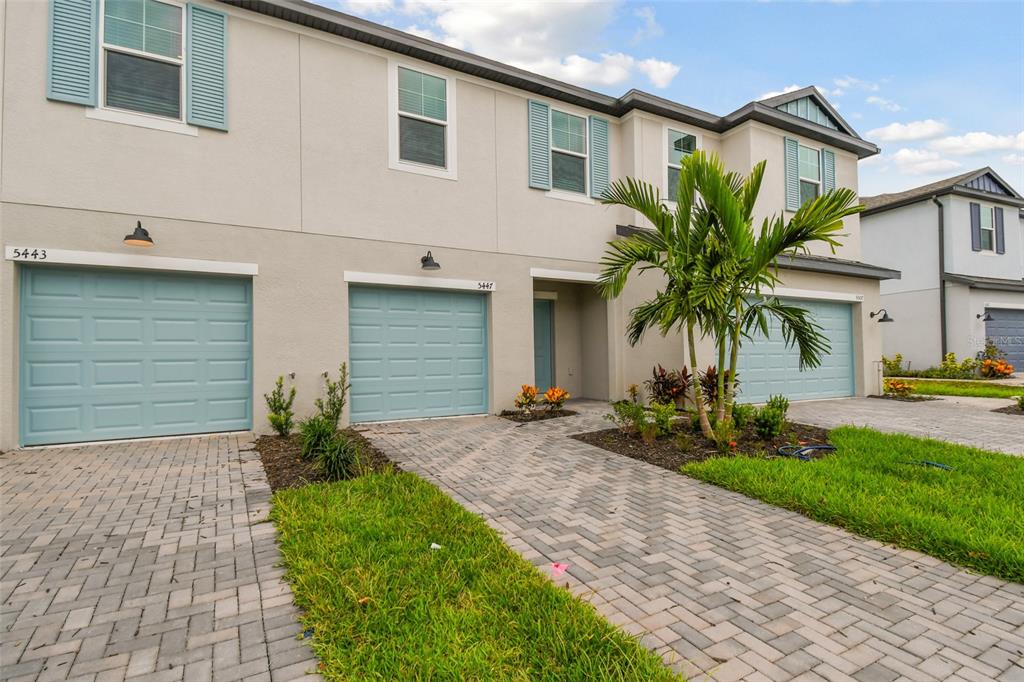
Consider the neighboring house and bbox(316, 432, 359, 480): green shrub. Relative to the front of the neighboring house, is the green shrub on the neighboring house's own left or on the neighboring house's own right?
on the neighboring house's own right

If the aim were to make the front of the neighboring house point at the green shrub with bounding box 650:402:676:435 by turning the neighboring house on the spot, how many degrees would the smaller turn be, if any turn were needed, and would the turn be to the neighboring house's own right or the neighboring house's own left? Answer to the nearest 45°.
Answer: approximately 45° to the neighboring house's own right

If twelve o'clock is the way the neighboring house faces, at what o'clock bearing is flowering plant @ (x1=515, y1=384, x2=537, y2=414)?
The flowering plant is roughly at 2 o'clock from the neighboring house.

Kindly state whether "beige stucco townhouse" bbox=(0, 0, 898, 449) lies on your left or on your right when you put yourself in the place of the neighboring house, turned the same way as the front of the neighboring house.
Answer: on your right

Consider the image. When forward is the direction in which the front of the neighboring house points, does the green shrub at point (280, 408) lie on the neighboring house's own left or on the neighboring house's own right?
on the neighboring house's own right

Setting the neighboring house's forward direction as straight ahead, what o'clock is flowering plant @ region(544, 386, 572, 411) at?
The flowering plant is roughly at 2 o'clock from the neighboring house.

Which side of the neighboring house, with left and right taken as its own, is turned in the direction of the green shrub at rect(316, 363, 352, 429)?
right

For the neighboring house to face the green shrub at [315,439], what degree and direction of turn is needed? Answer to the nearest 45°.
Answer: approximately 45° to its right

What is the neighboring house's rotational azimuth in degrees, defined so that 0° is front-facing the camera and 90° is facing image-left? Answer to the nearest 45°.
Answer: approximately 315°

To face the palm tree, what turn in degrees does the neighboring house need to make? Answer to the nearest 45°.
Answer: approximately 45° to its right

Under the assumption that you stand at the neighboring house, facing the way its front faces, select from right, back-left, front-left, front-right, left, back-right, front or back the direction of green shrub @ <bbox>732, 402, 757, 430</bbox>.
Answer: front-right

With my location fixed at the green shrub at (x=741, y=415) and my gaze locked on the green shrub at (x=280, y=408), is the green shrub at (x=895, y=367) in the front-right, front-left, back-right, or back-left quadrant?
back-right
